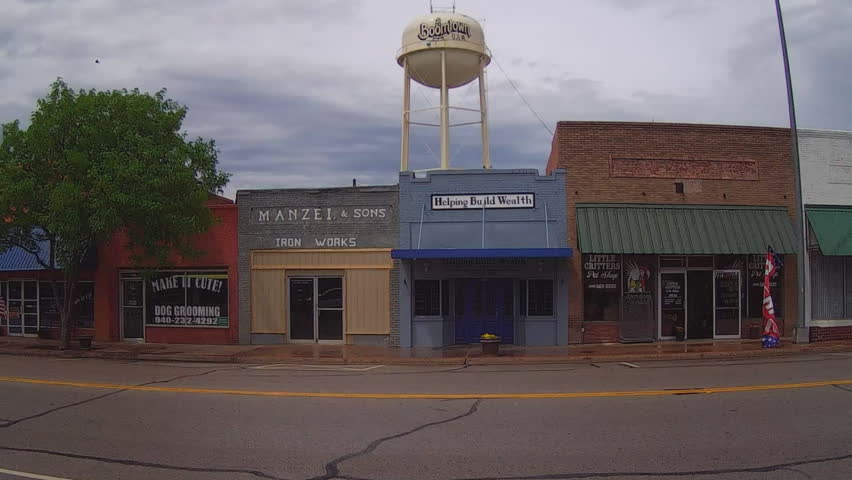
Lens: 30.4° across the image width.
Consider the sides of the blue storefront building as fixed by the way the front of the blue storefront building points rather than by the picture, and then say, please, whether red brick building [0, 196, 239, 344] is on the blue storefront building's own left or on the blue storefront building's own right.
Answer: on the blue storefront building's own right

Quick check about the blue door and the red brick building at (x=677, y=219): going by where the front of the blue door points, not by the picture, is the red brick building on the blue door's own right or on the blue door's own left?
on the blue door's own left

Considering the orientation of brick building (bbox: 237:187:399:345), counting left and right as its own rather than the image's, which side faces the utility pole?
left

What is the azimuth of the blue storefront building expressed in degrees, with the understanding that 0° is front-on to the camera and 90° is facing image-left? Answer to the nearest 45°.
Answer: approximately 0°

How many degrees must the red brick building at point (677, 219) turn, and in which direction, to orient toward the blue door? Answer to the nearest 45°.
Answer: approximately 90° to its right

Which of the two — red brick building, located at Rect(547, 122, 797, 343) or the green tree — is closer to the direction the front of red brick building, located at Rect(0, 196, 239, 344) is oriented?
the green tree

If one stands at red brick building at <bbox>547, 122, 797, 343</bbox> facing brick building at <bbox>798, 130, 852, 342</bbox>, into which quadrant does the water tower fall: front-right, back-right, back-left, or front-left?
back-left
